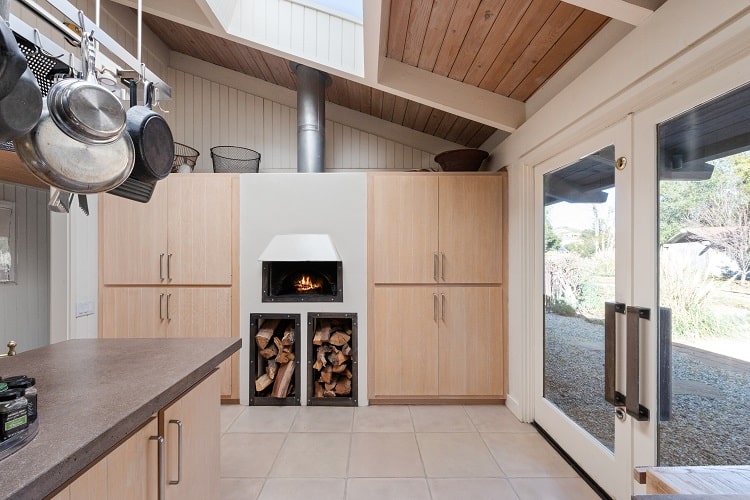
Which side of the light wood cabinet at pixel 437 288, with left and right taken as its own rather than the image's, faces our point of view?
front

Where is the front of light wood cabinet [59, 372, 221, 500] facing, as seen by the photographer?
facing the viewer and to the right of the viewer

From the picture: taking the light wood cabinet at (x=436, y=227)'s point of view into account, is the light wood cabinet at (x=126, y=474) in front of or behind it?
in front

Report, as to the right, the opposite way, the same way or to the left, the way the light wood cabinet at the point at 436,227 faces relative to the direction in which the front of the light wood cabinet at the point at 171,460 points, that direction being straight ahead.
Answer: to the right

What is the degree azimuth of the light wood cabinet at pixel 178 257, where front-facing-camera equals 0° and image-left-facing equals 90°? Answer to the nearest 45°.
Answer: approximately 0°

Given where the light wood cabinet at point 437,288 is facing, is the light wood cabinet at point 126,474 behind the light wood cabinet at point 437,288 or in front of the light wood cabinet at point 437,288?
in front

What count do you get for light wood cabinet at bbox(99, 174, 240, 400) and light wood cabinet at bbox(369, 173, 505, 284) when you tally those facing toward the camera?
2

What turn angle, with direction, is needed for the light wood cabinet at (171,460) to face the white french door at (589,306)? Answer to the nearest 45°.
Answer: approximately 45° to its left

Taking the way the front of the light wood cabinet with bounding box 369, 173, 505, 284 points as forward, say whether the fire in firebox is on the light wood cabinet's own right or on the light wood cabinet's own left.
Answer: on the light wood cabinet's own right

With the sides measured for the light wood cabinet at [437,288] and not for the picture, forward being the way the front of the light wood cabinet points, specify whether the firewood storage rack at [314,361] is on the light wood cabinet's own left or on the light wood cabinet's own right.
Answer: on the light wood cabinet's own right

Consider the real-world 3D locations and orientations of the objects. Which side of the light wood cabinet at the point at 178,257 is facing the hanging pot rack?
front
